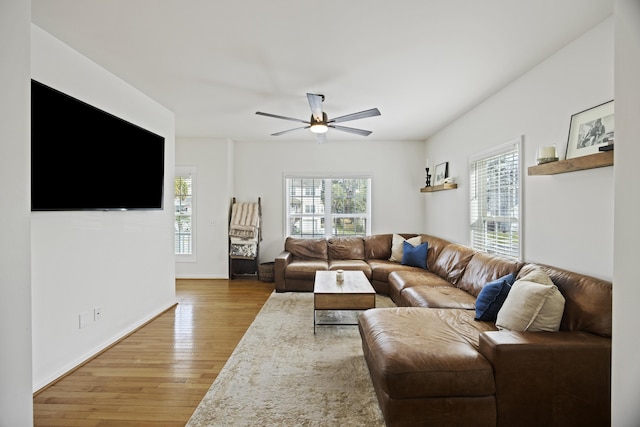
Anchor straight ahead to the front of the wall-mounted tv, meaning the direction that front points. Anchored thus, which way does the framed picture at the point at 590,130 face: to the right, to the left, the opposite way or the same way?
the opposite way

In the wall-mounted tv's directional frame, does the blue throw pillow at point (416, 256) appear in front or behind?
in front

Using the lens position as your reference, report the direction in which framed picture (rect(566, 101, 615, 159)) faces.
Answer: facing the viewer and to the left of the viewer

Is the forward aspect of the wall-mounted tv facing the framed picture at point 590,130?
yes

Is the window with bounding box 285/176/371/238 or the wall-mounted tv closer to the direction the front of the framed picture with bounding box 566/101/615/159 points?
the wall-mounted tv

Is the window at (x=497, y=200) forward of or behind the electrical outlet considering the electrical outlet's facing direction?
forward

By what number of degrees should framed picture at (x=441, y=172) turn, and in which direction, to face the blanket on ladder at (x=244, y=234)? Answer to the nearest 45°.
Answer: approximately 45° to its right

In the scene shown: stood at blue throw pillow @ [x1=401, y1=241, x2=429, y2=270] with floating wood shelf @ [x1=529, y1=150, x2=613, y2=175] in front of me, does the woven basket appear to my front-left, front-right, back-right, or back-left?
back-right

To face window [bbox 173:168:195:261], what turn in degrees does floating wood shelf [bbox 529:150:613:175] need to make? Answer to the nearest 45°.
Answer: approximately 45° to its right

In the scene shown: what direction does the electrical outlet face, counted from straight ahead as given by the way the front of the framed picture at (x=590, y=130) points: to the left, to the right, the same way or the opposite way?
the opposite way

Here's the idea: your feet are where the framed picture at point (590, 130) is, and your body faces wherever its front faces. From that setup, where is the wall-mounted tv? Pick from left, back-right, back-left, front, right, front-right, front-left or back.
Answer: front

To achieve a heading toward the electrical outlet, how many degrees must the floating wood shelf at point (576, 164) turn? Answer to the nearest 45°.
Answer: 0° — it already faces it

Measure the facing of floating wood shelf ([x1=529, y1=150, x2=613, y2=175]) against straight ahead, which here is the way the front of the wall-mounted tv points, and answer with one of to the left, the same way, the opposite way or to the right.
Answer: the opposite way

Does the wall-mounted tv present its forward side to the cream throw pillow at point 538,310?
yes
